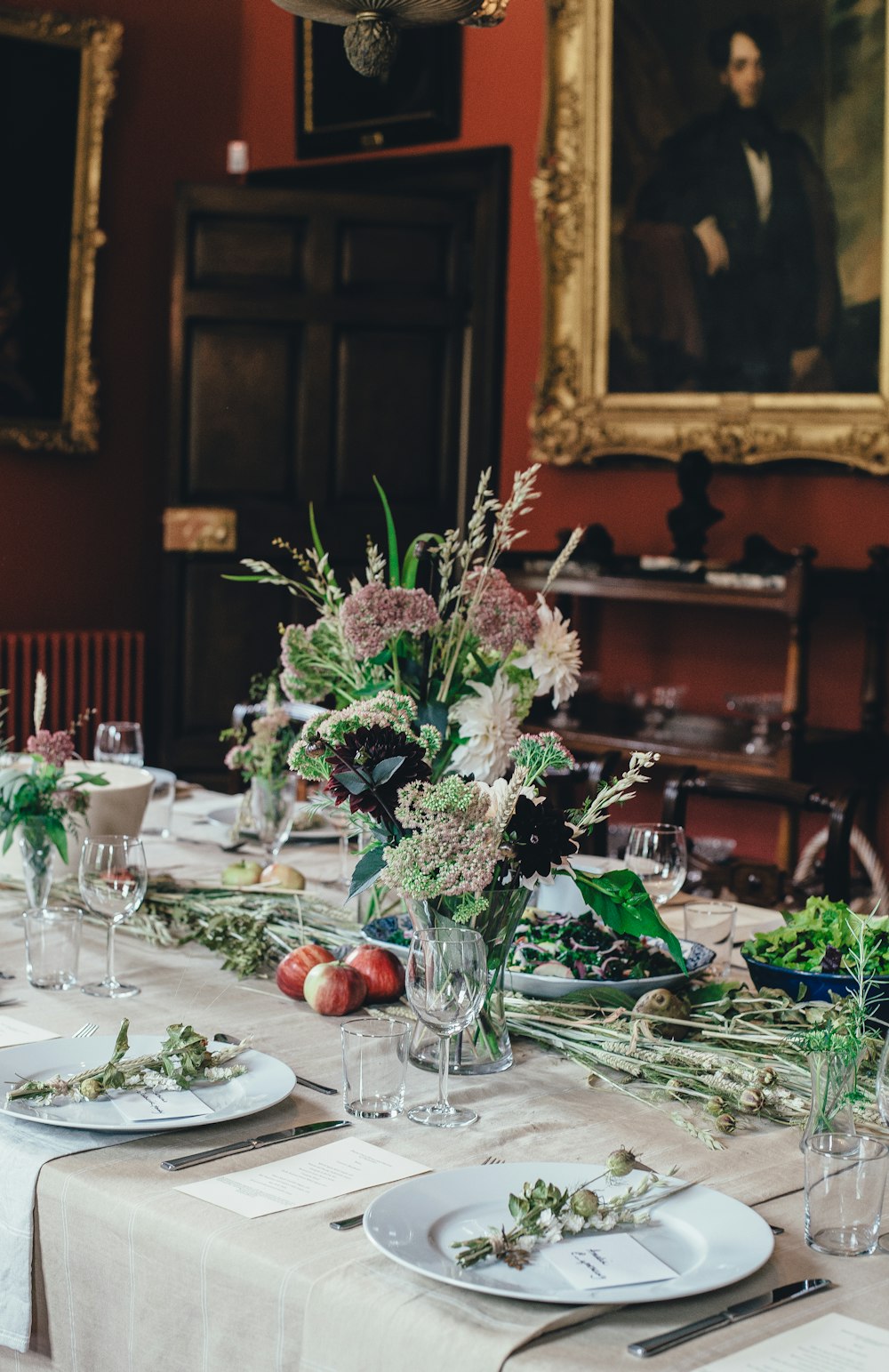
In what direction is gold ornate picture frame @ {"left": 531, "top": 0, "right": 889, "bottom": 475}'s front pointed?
toward the camera

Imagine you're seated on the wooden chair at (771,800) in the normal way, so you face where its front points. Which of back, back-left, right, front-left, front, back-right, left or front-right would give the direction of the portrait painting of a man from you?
back-right

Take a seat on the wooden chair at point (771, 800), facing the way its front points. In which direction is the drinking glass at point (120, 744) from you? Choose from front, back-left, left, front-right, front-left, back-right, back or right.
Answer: front-right

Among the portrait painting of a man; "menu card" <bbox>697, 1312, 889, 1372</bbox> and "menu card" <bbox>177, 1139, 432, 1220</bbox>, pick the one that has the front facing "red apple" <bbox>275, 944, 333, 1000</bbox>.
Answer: the portrait painting of a man

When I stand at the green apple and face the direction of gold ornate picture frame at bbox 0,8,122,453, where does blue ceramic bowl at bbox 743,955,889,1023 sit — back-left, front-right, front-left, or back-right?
back-right

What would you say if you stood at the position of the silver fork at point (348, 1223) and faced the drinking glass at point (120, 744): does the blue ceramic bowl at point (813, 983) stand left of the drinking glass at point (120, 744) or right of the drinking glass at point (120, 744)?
right

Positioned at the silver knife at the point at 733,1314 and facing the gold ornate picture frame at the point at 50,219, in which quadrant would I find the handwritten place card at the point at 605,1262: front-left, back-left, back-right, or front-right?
front-left

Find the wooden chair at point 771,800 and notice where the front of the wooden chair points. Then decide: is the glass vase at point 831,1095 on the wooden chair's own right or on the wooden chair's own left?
on the wooden chair's own left

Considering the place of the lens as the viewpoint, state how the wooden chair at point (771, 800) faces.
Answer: facing the viewer and to the left of the viewer

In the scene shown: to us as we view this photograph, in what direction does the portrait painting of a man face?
facing the viewer

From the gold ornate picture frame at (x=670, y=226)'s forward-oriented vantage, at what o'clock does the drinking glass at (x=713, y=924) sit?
The drinking glass is roughly at 12 o'clock from the gold ornate picture frame.

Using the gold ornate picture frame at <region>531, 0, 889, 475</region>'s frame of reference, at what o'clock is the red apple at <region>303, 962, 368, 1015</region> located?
The red apple is roughly at 12 o'clock from the gold ornate picture frame.

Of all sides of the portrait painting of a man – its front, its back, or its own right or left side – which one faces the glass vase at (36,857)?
front

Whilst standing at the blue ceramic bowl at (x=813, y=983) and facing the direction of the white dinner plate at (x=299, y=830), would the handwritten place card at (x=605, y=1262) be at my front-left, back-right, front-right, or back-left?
back-left

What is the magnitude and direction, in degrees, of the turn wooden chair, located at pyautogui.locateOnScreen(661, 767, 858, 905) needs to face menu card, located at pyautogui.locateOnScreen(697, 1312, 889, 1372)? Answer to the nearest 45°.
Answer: approximately 45° to its left

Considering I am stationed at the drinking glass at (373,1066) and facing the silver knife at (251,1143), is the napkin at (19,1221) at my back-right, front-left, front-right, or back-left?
front-right
